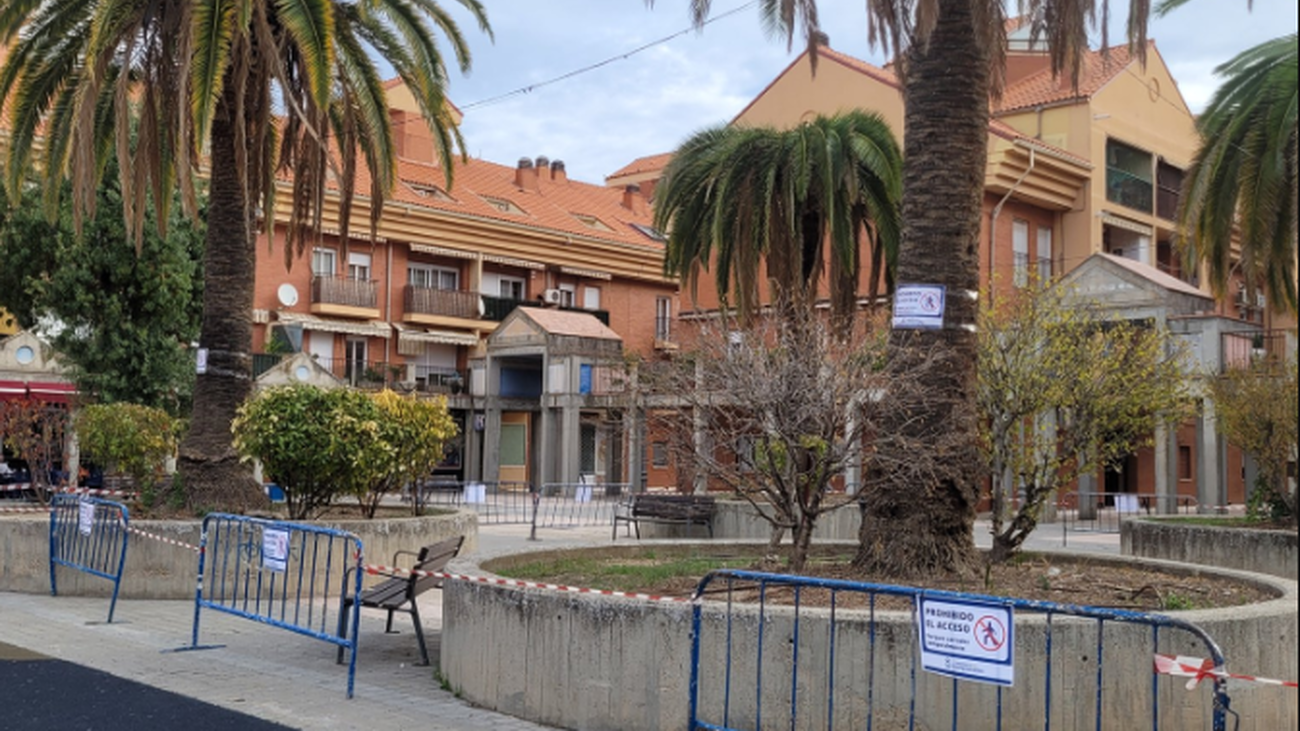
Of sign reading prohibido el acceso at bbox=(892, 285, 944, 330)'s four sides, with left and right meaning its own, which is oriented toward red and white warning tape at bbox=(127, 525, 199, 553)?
right

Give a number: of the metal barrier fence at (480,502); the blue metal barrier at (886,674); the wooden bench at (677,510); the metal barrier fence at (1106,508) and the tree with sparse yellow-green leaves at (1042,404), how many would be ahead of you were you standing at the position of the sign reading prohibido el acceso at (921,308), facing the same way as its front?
1

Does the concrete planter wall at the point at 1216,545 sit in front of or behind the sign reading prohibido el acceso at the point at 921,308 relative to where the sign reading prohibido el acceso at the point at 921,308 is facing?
behind

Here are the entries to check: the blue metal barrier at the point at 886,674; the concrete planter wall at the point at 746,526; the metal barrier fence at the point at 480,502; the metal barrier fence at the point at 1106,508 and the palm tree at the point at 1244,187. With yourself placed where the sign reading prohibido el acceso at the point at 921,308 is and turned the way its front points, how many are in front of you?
1

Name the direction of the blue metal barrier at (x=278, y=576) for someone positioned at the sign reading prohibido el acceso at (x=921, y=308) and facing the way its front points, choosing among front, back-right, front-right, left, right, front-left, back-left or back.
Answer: right

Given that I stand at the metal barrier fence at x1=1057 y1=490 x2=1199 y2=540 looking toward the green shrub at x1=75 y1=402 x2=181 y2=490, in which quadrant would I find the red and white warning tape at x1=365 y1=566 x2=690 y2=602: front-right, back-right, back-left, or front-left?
front-left

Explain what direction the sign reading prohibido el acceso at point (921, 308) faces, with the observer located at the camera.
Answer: facing the viewer

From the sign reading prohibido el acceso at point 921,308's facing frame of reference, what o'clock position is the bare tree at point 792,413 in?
The bare tree is roughly at 2 o'clock from the sign reading prohibido el acceso.

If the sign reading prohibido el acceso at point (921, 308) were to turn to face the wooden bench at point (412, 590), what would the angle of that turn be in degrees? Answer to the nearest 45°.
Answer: approximately 90° to its right

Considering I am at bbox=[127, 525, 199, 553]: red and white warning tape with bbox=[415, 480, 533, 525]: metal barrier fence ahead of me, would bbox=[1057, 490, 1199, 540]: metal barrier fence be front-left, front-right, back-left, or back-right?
front-right

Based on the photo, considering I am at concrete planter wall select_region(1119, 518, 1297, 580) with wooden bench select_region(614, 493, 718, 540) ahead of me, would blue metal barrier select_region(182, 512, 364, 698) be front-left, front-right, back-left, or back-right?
front-left
